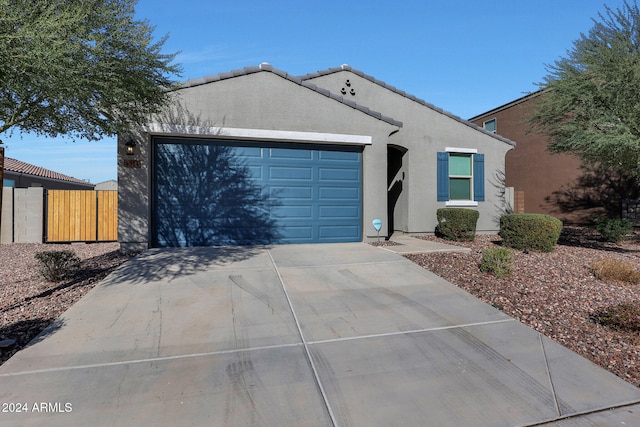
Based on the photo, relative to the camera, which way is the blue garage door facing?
toward the camera

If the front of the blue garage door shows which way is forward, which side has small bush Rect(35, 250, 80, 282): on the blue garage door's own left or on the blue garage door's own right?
on the blue garage door's own right

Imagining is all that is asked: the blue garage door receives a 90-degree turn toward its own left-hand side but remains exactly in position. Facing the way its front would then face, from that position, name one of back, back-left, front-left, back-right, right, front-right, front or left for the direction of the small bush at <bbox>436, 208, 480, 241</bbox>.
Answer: front

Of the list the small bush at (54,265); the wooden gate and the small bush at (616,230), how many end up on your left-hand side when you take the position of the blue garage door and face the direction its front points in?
1

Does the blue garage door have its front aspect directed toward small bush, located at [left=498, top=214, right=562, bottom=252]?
no

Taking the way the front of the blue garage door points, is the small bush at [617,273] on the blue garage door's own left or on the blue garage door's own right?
on the blue garage door's own left

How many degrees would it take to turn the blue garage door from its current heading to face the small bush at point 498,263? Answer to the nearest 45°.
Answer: approximately 45° to its left

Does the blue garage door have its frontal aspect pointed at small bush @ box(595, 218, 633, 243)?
no

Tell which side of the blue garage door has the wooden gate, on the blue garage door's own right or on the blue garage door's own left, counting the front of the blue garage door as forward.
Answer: on the blue garage door's own right

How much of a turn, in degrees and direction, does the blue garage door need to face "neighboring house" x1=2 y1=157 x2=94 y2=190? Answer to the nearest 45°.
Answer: approximately 135° to its right

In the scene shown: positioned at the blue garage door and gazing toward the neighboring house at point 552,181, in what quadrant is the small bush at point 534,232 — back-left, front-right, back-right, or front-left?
front-right

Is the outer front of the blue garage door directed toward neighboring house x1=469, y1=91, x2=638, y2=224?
no

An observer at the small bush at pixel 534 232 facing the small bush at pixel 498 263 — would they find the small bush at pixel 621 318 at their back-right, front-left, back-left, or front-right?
front-left

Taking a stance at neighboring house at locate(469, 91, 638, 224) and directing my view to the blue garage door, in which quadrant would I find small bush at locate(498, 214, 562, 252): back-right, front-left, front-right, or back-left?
front-left

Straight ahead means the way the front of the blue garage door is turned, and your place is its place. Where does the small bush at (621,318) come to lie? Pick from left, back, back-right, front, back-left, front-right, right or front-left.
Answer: front-left

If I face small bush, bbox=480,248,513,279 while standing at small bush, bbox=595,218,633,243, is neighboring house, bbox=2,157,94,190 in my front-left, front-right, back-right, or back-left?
front-right

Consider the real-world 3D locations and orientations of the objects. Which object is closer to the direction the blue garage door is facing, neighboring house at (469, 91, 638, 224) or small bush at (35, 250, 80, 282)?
the small bush
